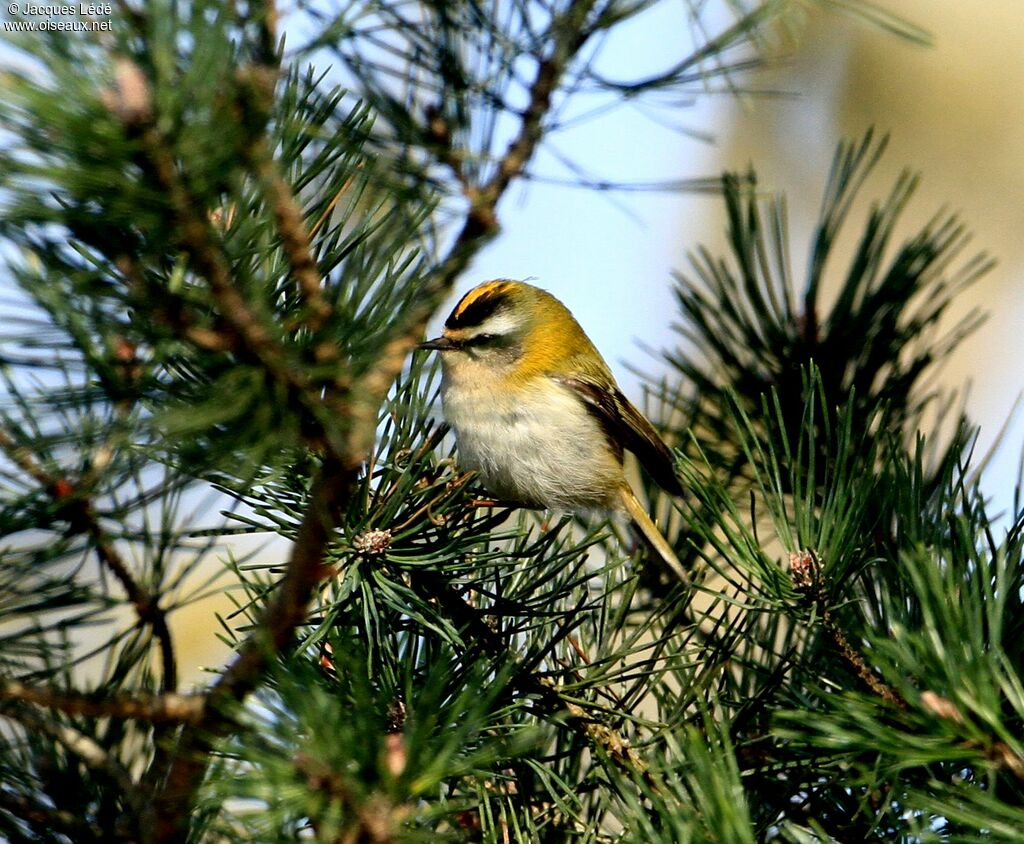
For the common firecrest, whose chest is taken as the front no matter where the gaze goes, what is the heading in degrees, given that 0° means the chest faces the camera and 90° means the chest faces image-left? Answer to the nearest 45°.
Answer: approximately 90°
